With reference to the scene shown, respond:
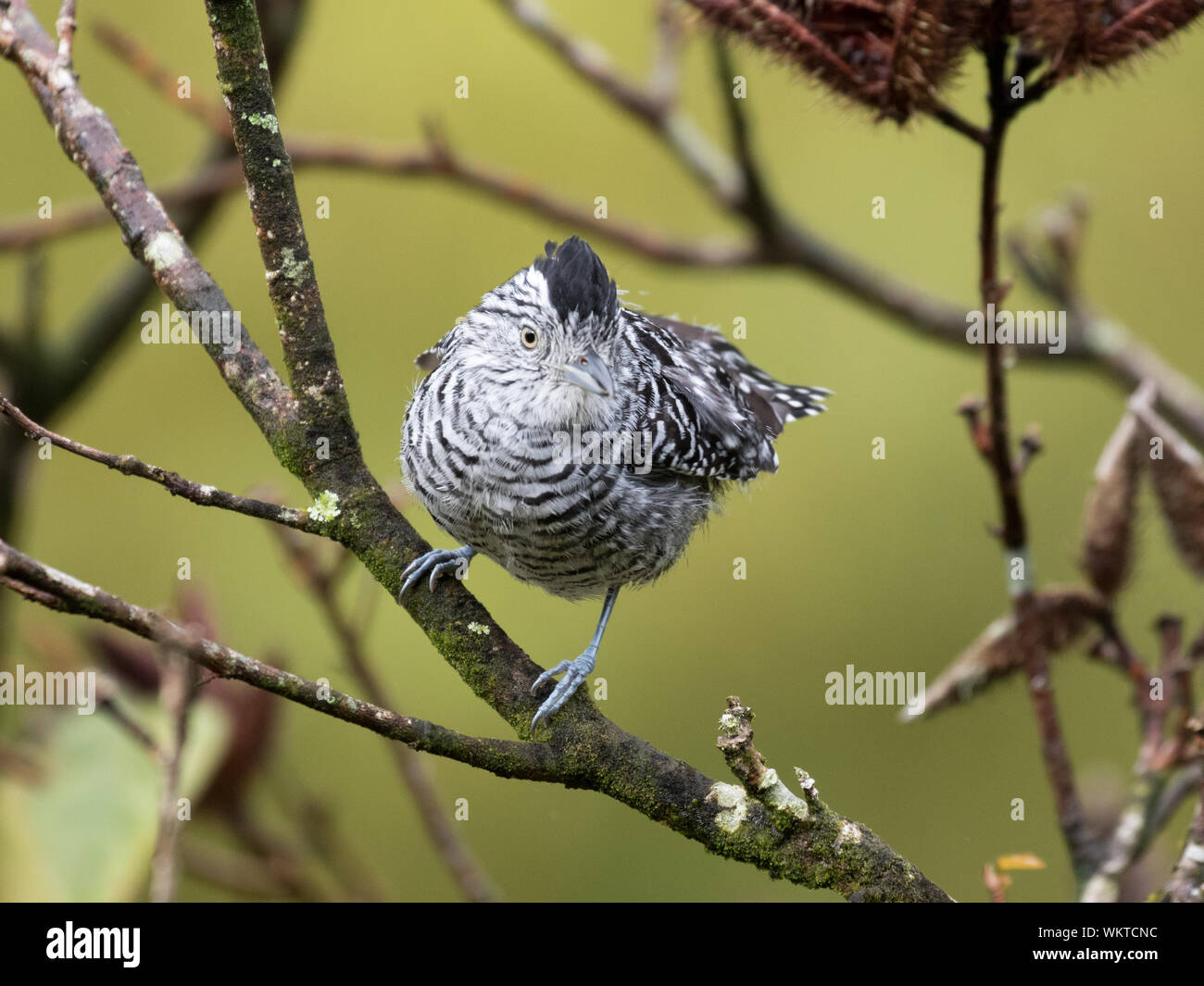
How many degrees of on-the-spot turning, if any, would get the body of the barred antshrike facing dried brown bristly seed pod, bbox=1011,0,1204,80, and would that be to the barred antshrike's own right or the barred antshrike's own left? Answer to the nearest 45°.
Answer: approximately 90° to the barred antshrike's own left

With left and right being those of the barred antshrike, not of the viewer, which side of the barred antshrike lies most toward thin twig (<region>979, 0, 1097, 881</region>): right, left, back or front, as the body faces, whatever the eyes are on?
left

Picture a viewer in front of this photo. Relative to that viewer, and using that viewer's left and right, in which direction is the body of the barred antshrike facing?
facing the viewer and to the left of the viewer

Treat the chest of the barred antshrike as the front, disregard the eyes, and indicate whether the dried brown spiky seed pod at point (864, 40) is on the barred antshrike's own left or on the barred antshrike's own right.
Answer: on the barred antshrike's own left
